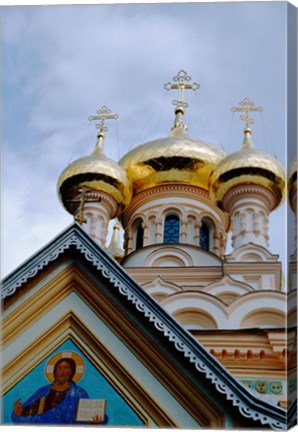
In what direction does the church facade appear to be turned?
toward the camera
